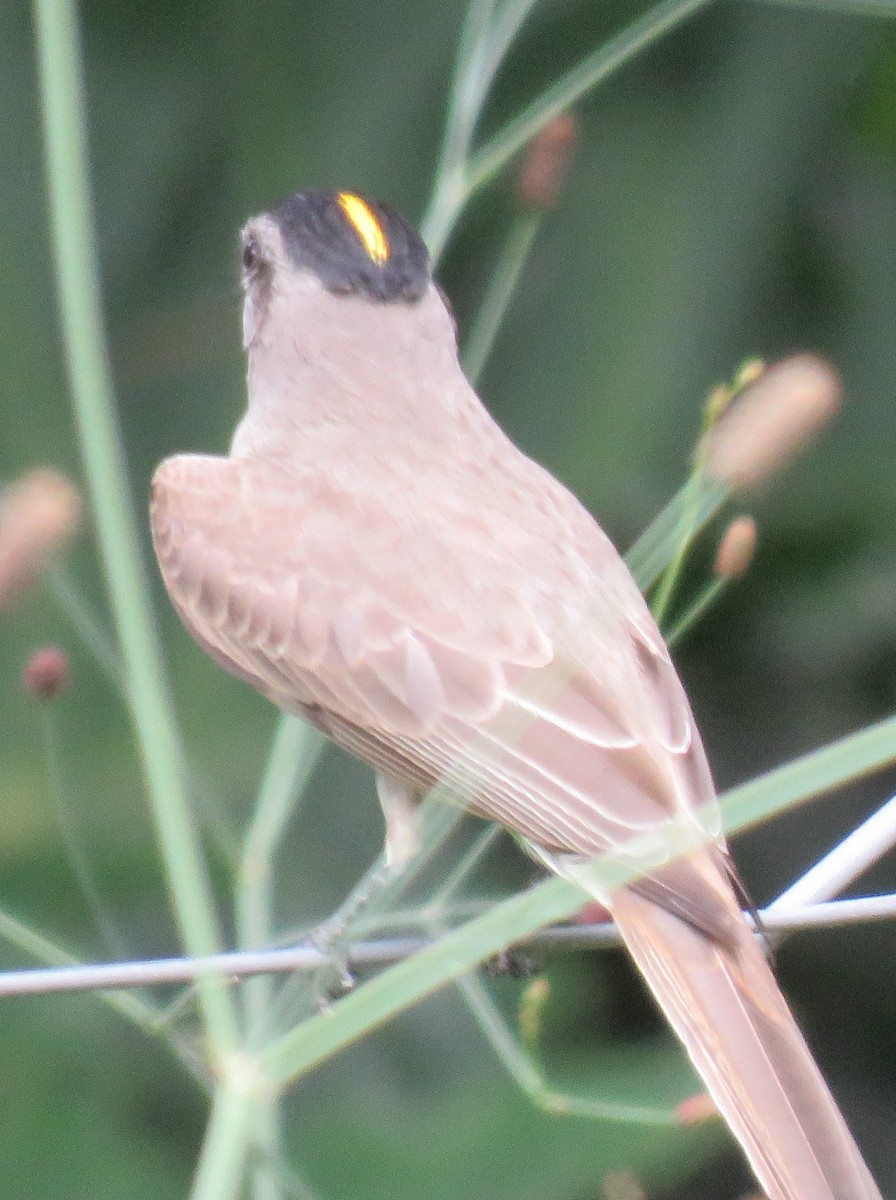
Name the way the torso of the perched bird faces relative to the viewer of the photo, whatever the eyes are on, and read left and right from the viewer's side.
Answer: facing away from the viewer and to the left of the viewer
